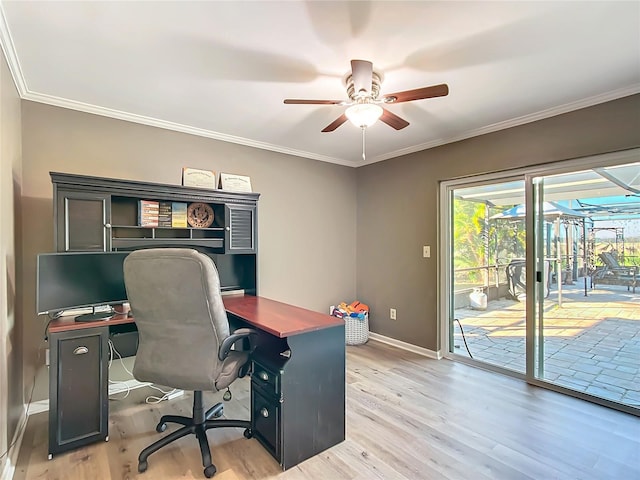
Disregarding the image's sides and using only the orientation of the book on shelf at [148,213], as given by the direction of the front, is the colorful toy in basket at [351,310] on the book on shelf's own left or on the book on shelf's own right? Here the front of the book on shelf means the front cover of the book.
on the book on shelf's own left

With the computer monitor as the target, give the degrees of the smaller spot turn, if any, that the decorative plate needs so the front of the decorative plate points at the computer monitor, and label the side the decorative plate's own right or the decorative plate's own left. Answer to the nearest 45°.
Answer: approximately 45° to the decorative plate's own right

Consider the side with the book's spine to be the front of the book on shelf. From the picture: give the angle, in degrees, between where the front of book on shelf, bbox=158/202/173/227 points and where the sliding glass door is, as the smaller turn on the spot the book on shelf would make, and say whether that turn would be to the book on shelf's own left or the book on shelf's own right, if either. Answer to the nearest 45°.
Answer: approximately 45° to the book on shelf's own left

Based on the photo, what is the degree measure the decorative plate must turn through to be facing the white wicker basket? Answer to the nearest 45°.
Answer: approximately 90° to its left

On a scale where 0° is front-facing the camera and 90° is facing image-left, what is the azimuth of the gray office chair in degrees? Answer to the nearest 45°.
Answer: approximately 225°

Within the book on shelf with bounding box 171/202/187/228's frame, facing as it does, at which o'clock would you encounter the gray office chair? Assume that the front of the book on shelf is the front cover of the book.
The gray office chair is roughly at 12 o'clock from the book on shelf.

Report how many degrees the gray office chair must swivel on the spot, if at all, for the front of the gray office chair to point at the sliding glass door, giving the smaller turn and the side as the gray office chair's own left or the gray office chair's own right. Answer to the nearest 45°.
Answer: approximately 45° to the gray office chair's own right

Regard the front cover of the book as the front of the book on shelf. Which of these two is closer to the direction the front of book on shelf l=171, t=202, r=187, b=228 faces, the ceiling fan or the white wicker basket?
the ceiling fan
